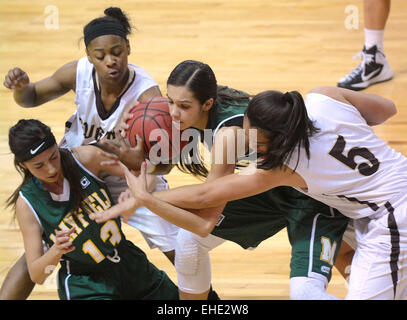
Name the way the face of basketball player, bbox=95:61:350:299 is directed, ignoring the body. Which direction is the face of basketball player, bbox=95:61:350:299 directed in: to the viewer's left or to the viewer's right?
to the viewer's left

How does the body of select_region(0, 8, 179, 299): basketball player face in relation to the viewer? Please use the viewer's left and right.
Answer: facing the viewer

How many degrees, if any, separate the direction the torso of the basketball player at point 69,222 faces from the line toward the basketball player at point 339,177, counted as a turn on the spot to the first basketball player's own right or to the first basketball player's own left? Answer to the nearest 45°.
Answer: approximately 45° to the first basketball player's own left

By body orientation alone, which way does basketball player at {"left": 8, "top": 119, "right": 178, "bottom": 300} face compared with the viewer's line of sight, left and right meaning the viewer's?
facing the viewer and to the right of the viewer

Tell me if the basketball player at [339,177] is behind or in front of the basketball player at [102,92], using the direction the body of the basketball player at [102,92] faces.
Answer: in front

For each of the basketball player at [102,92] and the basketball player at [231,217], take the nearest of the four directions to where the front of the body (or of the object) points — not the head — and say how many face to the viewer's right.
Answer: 0

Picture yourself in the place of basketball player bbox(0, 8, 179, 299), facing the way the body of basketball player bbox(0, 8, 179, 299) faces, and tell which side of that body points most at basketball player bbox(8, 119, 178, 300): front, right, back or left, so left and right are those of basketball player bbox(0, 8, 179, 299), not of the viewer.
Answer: front

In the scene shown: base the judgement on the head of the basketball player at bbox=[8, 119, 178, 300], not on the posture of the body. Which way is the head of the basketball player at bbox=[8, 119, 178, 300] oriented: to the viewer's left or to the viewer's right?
to the viewer's right

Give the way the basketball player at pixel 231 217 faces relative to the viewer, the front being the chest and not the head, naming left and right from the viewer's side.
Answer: facing the viewer and to the left of the viewer

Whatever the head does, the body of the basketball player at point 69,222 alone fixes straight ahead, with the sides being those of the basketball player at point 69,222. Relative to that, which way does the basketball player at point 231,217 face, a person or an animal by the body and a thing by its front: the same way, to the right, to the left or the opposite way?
to the right

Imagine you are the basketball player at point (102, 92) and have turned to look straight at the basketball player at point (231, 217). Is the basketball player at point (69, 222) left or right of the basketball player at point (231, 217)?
right

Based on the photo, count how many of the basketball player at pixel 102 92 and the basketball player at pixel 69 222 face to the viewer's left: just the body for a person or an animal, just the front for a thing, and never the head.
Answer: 0
